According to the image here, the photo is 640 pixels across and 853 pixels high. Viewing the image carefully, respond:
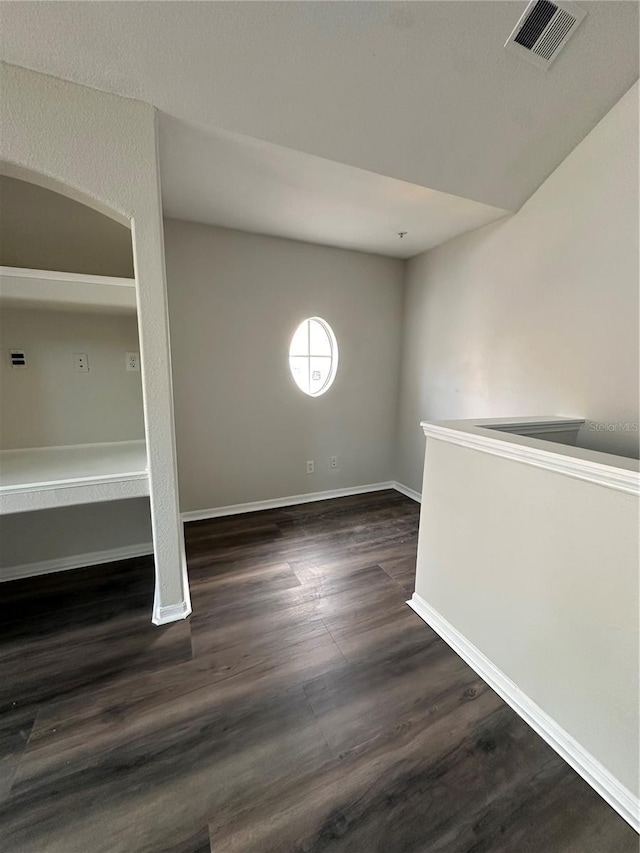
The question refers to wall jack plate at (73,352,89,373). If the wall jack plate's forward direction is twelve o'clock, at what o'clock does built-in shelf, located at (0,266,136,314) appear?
The built-in shelf is roughly at 12 o'clock from the wall jack plate.

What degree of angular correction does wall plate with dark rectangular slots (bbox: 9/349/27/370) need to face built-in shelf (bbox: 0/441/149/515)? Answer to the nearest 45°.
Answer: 0° — it already faces it

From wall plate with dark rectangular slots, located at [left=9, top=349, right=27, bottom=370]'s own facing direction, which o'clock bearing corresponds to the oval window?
The oval window is roughly at 9 o'clock from the wall plate with dark rectangular slots.

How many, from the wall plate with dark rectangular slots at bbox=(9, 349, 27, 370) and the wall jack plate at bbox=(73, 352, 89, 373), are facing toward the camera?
2

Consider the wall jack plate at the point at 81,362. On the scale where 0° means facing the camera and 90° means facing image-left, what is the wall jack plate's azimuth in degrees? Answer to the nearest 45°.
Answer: approximately 0°
